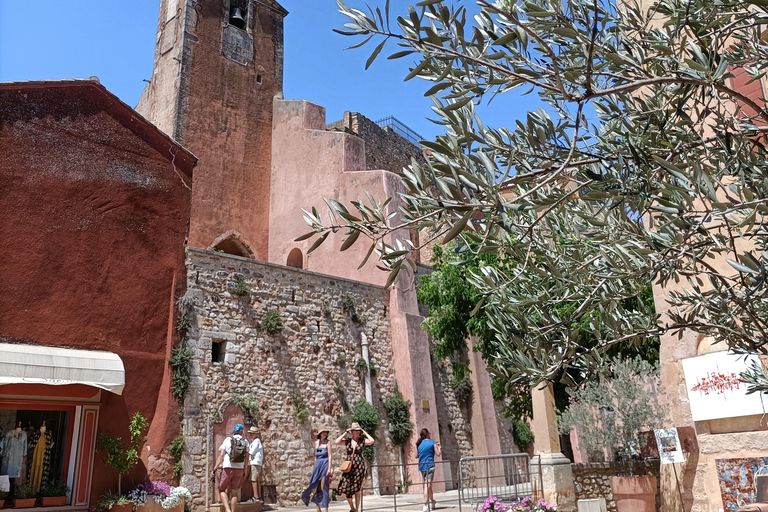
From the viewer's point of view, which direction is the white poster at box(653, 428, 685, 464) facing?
toward the camera

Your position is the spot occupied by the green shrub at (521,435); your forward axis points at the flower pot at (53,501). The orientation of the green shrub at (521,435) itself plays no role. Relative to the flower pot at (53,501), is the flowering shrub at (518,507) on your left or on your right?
left

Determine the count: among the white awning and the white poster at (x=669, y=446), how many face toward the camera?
2

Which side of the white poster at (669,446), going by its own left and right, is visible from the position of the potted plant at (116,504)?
right

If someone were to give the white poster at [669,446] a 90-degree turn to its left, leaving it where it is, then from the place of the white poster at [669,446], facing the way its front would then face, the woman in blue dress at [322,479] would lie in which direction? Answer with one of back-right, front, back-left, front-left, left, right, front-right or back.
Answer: back

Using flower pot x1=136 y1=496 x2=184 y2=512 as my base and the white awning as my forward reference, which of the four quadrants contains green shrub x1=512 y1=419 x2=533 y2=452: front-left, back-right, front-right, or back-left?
back-right

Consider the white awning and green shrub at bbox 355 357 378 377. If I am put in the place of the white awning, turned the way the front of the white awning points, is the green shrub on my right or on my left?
on my left

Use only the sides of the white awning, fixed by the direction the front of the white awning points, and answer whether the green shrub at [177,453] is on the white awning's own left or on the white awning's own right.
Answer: on the white awning's own left

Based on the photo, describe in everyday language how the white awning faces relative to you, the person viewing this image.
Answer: facing the viewer
